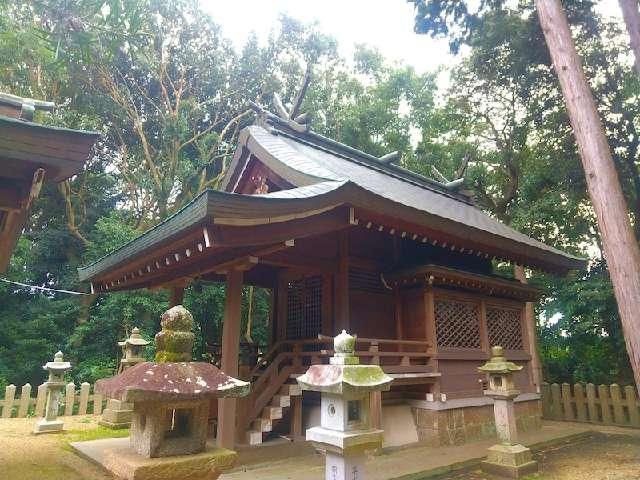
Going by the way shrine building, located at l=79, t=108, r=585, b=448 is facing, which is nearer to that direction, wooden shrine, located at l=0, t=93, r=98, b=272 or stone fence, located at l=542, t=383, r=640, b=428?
the wooden shrine

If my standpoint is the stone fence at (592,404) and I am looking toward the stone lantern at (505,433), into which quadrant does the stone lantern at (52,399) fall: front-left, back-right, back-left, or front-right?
front-right

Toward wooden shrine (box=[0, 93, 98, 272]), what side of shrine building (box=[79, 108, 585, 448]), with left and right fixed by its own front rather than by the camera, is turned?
front

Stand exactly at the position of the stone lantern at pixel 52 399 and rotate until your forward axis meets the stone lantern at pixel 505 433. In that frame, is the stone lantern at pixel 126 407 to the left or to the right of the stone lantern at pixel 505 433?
left

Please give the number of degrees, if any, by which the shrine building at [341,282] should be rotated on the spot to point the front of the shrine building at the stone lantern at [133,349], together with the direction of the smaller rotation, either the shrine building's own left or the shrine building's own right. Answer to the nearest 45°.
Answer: approximately 45° to the shrine building's own right

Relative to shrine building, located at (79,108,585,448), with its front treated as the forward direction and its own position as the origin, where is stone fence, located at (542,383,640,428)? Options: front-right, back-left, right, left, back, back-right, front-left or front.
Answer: back

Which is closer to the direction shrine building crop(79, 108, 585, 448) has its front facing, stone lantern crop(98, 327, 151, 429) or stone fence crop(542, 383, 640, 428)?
the stone lantern

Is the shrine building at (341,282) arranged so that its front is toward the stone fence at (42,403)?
no

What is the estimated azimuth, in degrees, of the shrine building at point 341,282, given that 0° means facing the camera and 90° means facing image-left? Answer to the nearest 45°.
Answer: approximately 45°

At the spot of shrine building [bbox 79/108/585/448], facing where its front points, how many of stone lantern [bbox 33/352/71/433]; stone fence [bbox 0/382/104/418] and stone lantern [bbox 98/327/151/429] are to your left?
0

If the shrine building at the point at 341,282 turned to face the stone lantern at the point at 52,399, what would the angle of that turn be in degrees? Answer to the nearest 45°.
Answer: approximately 45° to its right
